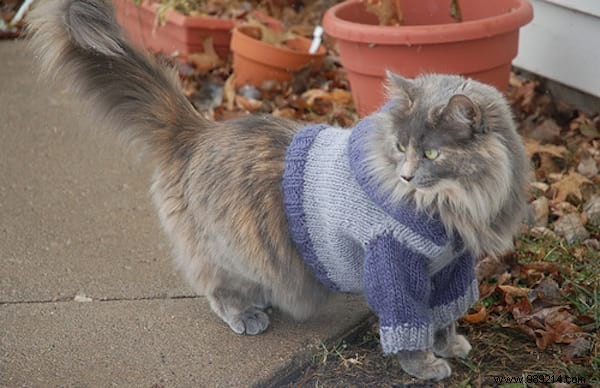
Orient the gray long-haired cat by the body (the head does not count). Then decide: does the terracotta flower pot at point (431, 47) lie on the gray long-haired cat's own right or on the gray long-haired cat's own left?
on the gray long-haired cat's own left

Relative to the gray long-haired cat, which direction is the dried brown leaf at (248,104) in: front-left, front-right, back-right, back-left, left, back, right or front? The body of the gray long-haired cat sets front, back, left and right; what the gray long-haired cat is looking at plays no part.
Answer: back-left

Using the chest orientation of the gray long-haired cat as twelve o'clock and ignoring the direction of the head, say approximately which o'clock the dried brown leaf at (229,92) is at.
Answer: The dried brown leaf is roughly at 7 o'clock from the gray long-haired cat.

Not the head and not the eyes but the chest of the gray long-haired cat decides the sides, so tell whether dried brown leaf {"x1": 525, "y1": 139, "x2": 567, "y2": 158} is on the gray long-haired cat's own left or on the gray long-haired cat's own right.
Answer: on the gray long-haired cat's own left

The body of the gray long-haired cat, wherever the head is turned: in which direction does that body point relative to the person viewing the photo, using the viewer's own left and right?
facing the viewer and to the right of the viewer

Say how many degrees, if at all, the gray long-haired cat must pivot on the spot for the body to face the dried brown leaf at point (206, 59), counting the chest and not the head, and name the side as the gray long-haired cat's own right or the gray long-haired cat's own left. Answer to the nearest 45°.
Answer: approximately 135° to the gray long-haired cat's own left

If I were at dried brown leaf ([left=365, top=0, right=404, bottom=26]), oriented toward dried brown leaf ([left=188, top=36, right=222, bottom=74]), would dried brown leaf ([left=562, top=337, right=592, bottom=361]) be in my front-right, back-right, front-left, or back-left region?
back-left
